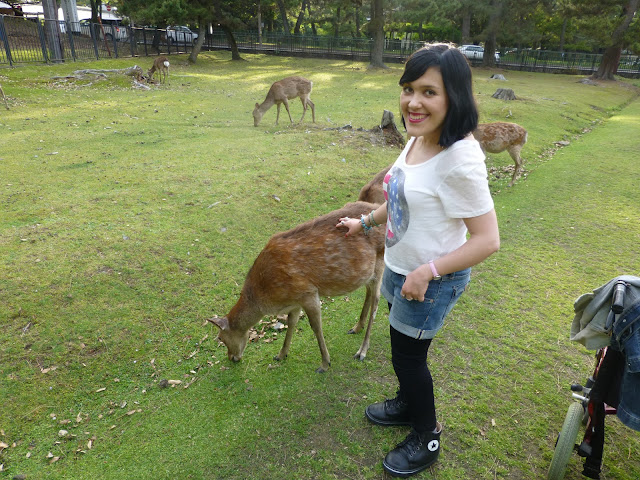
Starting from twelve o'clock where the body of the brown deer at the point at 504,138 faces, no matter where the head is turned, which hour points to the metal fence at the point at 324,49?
The metal fence is roughly at 2 o'clock from the brown deer.

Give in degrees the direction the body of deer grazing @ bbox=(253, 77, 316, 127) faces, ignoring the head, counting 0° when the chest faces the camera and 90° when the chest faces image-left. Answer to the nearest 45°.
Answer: approximately 90°

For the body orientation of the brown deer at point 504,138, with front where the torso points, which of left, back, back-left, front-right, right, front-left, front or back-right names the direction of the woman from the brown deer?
left

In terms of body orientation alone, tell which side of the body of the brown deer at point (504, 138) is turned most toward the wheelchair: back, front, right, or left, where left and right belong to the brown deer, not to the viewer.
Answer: left

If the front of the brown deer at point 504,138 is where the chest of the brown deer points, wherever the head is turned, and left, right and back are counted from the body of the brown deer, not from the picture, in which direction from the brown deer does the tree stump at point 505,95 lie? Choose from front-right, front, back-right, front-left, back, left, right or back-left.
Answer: right

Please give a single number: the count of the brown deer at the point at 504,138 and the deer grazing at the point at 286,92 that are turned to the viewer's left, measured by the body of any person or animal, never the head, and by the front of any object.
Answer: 2

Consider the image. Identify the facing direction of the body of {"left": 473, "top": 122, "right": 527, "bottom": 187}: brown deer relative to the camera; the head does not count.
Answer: to the viewer's left
